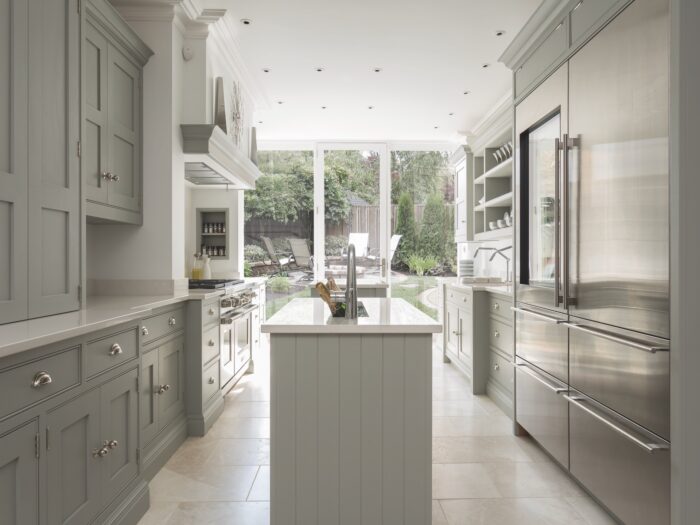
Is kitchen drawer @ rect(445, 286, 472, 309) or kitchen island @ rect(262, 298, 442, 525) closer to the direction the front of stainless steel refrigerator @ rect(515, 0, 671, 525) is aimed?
the kitchen island

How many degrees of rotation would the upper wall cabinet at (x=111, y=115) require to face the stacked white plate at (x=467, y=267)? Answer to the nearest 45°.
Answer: approximately 45° to its left

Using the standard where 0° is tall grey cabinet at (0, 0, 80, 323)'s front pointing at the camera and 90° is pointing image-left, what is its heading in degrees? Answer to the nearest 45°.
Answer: approximately 315°

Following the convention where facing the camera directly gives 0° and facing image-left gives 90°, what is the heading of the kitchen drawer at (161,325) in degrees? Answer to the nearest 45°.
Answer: approximately 315°

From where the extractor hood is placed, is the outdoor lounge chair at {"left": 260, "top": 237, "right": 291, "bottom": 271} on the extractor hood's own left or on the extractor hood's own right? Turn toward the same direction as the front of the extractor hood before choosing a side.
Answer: on the extractor hood's own left

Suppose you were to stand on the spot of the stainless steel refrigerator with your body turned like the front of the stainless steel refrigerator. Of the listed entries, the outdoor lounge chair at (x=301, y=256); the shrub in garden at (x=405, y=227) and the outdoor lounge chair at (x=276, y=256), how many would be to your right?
3

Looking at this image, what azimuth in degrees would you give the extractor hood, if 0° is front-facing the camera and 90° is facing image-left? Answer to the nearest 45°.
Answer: approximately 270°

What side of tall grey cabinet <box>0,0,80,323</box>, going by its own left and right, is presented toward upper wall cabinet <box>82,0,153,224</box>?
left

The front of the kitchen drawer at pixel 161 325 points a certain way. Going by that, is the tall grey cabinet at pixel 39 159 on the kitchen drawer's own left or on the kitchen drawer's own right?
on the kitchen drawer's own right

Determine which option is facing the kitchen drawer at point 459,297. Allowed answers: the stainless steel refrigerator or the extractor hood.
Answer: the extractor hood

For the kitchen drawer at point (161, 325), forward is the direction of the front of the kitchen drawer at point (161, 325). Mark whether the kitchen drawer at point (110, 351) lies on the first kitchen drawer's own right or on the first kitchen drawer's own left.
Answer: on the first kitchen drawer's own right

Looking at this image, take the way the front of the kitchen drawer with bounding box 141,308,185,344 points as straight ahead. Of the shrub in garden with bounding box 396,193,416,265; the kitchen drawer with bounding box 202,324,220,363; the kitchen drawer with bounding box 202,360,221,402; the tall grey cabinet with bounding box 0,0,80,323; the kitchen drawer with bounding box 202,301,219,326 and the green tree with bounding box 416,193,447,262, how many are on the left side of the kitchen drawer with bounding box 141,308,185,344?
5

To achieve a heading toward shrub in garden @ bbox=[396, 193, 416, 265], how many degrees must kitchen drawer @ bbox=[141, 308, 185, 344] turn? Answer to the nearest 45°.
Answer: approximately 90° to its left

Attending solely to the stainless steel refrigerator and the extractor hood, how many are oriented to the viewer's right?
1
